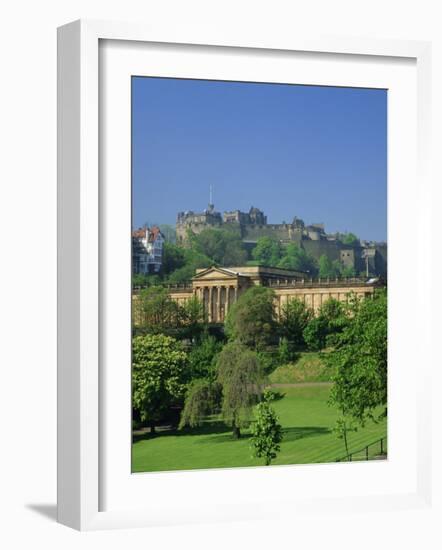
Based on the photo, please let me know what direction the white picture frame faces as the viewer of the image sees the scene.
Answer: facing the viewer and to the right of the viewer
